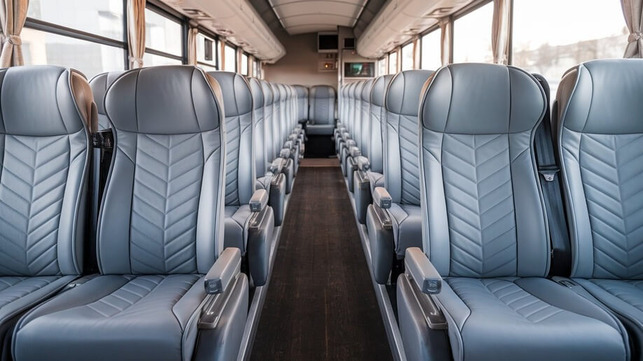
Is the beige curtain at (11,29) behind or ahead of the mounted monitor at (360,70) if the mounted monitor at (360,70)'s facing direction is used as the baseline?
ahead

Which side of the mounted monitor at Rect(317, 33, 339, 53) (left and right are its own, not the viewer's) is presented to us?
front

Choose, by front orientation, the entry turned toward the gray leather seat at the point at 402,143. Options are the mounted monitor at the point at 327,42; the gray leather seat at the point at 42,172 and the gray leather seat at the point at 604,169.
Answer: the mounted monitor

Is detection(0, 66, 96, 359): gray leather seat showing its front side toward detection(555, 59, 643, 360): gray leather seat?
no

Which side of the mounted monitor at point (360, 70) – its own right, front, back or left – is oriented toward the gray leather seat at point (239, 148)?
front

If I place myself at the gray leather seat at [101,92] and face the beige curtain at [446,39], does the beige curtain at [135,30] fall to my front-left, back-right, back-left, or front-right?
front-left

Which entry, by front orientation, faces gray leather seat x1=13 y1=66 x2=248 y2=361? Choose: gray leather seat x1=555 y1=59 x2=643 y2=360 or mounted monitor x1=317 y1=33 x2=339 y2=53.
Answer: the mounted monitor

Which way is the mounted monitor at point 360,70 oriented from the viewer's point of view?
toward the camera

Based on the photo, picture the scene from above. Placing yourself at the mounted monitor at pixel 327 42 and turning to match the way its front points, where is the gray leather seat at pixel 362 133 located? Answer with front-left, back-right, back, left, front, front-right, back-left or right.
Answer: front
